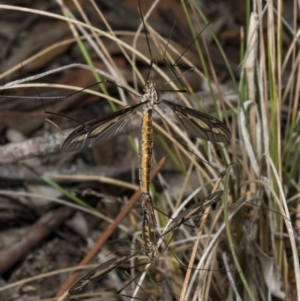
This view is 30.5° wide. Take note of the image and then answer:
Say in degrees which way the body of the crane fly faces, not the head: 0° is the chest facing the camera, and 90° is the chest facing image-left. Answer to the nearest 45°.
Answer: approximately 180°
